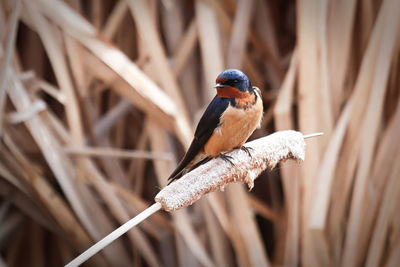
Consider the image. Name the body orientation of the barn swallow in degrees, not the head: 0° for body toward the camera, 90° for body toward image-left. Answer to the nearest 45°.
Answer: approximately 315°
